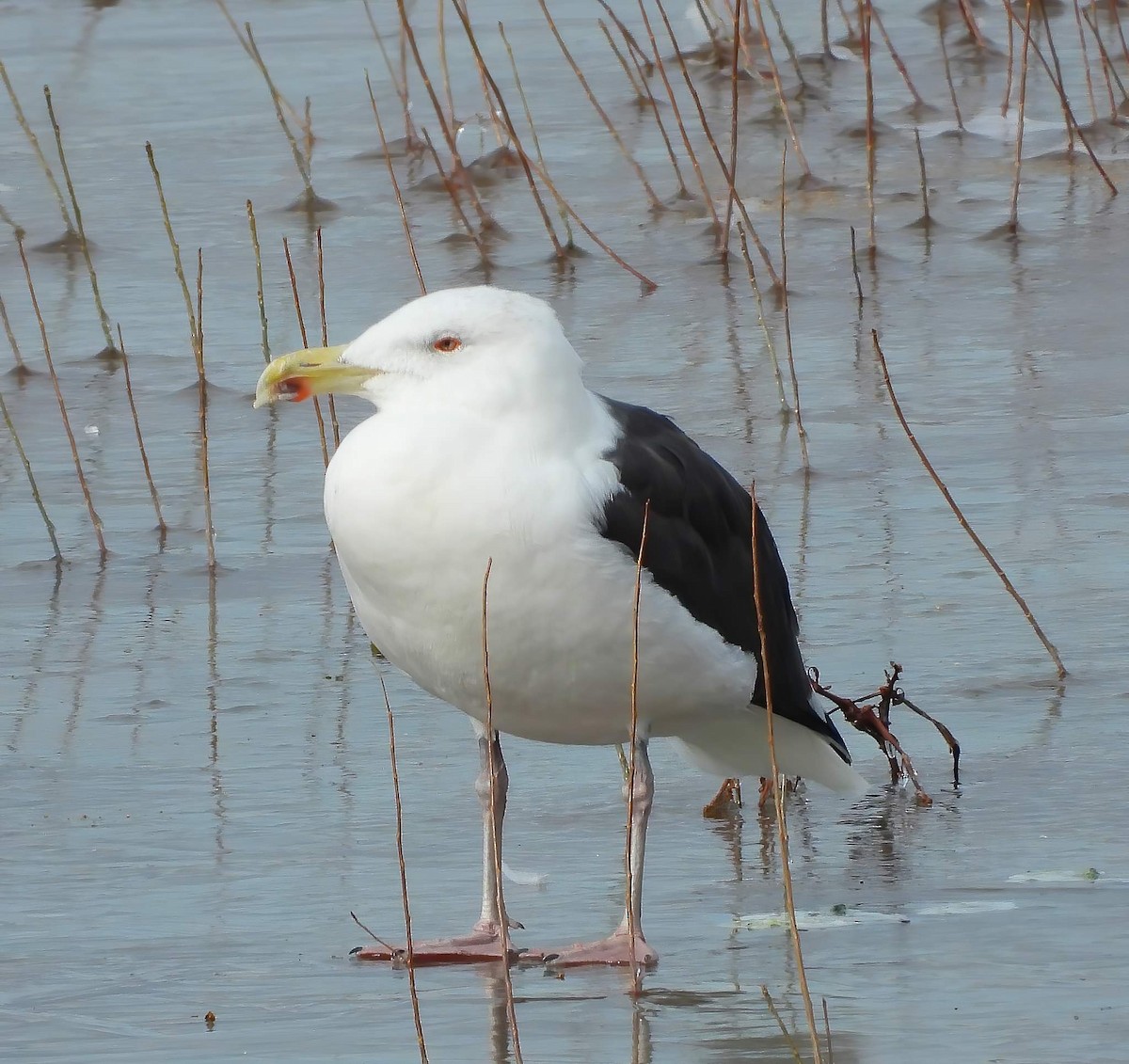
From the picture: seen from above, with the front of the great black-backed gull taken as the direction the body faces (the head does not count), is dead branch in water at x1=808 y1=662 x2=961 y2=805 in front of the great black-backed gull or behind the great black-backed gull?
behind

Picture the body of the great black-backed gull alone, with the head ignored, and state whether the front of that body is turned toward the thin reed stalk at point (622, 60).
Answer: no

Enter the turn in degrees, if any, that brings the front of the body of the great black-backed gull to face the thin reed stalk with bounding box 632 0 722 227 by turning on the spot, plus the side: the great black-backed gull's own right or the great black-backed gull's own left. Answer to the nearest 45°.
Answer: approximately 135° to the great black-backed gull's own right

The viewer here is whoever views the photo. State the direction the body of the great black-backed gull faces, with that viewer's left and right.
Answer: facing the viewer and to the left of the viewer

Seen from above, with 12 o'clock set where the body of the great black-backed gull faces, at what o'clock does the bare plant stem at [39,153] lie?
The bare plant stem is roughly at 4 o'clock from the great black-backed gull.

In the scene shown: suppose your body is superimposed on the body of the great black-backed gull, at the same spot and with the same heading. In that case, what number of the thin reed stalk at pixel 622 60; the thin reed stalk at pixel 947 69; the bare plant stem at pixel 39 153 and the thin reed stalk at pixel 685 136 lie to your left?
0

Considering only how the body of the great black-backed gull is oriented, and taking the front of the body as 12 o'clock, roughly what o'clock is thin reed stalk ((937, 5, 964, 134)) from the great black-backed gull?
The thin reed stalk is roughly at 5 o'clock from the great black-backed gull.

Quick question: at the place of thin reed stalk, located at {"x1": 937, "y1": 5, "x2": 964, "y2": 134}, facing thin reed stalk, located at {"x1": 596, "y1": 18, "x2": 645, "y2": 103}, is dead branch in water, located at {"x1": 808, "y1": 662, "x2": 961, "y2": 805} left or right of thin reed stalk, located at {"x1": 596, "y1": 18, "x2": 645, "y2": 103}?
left

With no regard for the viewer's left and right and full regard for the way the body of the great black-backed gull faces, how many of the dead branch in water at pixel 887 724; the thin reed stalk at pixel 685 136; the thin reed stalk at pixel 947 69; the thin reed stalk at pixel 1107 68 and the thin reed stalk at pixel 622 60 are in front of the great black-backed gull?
0

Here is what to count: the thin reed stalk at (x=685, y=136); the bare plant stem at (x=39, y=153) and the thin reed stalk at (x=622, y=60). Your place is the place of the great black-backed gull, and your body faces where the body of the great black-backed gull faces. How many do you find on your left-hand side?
0

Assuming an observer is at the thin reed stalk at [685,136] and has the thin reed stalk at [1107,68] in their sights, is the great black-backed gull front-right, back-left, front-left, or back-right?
back-right

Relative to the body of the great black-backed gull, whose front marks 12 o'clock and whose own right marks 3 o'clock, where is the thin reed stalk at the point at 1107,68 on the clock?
The thin reed stalk is roughly at 5 o'clock from the great black-backed gull.

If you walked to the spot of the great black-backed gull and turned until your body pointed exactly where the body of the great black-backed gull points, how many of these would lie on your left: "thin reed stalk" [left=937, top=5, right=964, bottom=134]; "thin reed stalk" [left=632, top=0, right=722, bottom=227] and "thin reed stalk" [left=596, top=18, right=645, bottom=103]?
0

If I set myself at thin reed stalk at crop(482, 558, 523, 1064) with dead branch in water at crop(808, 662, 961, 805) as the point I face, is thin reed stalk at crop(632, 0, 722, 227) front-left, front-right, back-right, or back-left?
front-left
